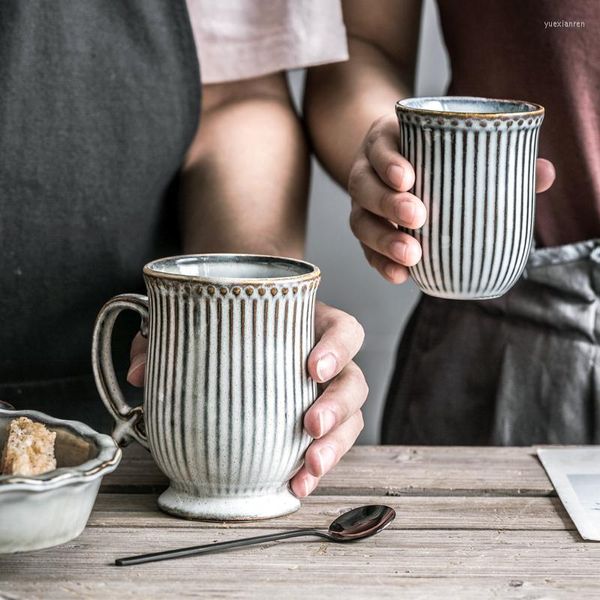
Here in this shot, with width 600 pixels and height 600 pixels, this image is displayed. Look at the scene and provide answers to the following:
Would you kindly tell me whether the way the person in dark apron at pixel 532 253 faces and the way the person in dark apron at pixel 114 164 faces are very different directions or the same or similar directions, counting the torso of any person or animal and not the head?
same or similar directions

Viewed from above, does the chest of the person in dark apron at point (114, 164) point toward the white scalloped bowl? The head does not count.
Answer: yes

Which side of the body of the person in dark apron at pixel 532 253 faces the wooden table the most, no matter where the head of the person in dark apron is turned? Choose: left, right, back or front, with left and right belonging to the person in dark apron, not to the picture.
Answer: front

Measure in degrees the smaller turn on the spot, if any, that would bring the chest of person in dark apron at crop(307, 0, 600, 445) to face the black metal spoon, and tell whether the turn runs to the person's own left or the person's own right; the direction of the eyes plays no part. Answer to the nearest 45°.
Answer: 0° — they already face it

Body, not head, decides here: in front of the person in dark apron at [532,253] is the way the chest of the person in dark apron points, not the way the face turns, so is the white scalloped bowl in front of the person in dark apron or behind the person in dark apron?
in front

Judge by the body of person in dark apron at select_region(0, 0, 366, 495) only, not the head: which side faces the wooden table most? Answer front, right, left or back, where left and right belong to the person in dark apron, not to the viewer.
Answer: front

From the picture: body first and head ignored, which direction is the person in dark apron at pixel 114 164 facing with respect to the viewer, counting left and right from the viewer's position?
facing the viewer

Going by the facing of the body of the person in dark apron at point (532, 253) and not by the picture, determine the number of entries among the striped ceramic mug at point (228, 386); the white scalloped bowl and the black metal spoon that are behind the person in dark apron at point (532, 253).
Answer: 0

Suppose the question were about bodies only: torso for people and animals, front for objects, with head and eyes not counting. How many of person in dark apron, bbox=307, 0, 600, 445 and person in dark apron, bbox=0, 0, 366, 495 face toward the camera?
2

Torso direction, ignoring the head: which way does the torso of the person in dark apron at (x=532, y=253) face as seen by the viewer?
toward the camera

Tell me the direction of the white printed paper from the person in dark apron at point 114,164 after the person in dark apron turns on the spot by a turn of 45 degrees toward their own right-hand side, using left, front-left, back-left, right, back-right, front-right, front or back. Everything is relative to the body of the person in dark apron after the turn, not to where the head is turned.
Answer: left
